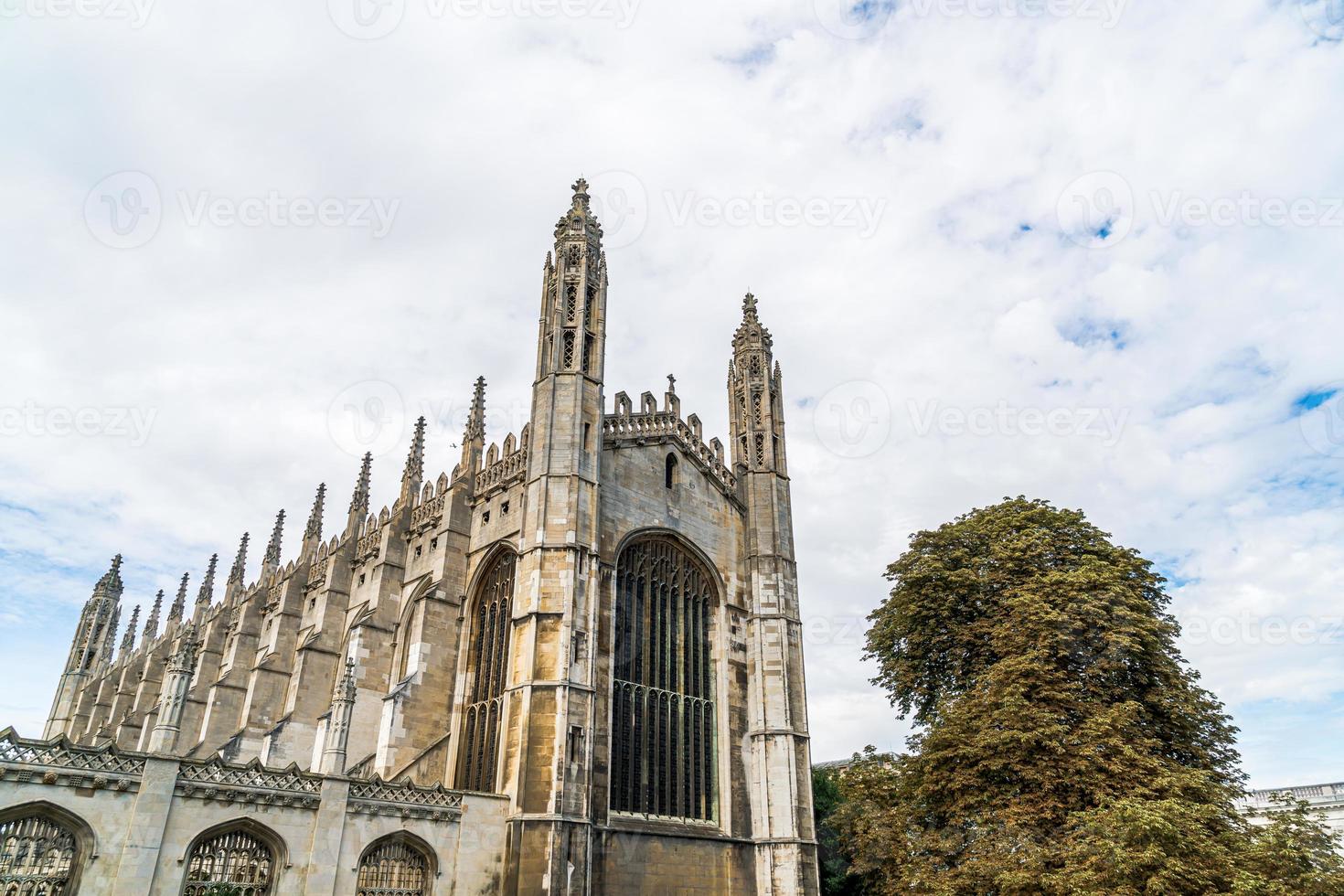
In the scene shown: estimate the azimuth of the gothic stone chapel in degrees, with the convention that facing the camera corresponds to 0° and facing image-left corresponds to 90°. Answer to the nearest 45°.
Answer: approximately 315°

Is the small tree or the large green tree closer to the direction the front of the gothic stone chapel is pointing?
the large green tree

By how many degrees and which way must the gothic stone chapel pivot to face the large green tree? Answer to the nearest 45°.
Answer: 0° — it already faces it

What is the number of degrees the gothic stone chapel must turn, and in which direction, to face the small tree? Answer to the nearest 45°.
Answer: approximately 45° to its left
